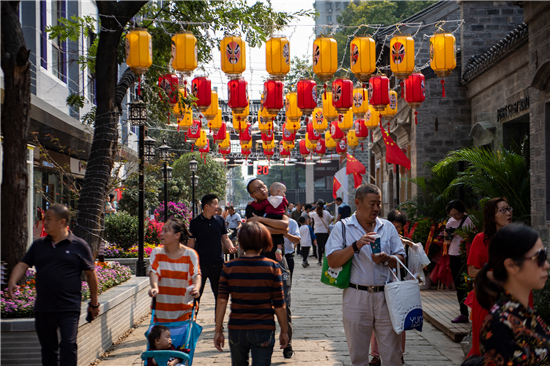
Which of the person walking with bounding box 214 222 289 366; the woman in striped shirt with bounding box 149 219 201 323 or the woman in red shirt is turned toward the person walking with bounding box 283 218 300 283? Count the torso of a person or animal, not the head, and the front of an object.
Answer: the person walking with bounding box 214 222 289 366

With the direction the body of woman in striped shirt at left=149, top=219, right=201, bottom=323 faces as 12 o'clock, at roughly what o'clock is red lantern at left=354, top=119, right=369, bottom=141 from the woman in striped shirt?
The red lantern is roughly at 7 o'clock from the woman in striped shirt.

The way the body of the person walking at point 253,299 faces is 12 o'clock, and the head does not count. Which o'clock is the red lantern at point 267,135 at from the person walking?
The red lantern is roughly at 12 o'clock from the person walking.

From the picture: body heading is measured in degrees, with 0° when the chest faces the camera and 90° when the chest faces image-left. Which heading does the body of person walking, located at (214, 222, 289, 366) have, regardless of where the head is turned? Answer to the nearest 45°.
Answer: approximately 180°

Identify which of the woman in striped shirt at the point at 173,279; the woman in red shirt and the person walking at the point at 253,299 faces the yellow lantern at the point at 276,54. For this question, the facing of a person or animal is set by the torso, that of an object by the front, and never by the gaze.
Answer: the person walking

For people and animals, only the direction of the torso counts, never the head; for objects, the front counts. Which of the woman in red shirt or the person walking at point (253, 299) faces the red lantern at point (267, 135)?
the person walking

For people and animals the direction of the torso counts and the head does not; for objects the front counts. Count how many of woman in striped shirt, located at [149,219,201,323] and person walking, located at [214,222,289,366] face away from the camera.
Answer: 1
